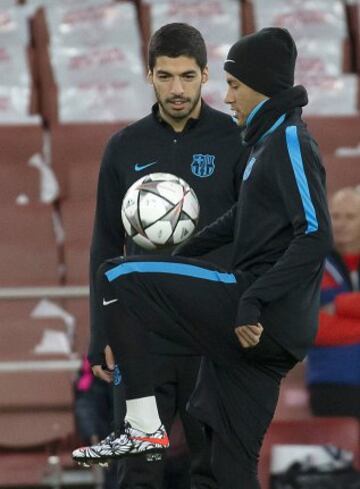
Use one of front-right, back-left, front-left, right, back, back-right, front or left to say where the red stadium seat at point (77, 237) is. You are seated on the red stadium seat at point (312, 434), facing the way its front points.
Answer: back-right

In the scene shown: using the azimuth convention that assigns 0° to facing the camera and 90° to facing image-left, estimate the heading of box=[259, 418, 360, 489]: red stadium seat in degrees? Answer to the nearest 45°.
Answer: approximately 0°

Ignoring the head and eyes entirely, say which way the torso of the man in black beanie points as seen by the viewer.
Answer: to the viewer's left

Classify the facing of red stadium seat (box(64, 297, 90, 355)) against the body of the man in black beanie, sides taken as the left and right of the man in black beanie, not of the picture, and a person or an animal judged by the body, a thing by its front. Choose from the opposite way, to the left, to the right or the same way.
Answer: to the left

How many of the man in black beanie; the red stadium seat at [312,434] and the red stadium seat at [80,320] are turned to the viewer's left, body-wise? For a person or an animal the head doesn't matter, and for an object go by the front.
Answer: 1

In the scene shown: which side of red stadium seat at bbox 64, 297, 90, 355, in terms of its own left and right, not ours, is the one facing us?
front

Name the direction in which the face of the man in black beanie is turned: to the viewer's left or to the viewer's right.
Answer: to the viewer's left
